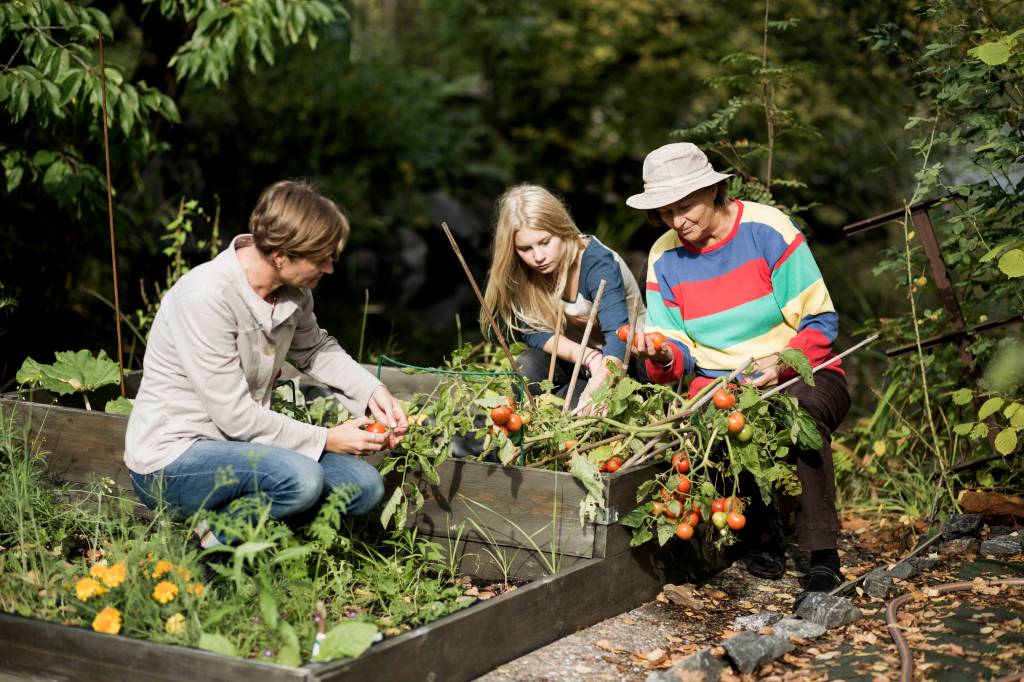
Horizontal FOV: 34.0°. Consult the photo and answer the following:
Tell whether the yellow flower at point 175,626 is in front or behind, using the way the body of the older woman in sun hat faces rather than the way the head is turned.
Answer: in front

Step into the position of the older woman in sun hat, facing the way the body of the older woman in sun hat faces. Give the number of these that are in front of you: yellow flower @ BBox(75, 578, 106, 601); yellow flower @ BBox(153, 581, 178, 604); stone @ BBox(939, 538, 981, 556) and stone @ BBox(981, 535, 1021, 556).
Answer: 2

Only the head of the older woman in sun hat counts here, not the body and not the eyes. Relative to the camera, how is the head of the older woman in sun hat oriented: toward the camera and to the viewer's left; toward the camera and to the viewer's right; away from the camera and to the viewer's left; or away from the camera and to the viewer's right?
toward the camera and to the viewer's left

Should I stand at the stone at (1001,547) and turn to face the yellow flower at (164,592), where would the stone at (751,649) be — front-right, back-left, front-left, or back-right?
front-left

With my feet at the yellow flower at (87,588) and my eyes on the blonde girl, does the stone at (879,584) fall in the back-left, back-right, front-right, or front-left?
front-right

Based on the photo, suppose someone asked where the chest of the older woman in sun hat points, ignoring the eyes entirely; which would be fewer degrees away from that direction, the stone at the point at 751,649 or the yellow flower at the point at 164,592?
the yellow flower

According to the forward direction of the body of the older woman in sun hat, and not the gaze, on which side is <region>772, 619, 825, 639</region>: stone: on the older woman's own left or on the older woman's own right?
on the older woman's own left

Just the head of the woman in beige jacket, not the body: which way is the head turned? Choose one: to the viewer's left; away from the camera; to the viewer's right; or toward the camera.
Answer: to the viewer's right

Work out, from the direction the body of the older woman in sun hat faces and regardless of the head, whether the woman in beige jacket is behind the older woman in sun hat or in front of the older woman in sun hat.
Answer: in front

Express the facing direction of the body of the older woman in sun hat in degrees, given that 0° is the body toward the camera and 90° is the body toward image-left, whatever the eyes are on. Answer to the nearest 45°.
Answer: approximately 45°

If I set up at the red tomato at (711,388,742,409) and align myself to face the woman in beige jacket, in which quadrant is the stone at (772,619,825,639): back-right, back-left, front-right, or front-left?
back-left

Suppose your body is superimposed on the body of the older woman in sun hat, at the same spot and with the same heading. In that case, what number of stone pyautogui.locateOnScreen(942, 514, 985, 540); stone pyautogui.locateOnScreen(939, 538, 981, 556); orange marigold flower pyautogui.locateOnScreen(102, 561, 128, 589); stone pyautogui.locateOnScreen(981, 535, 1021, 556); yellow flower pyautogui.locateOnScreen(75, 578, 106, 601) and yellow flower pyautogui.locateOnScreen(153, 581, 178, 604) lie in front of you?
3

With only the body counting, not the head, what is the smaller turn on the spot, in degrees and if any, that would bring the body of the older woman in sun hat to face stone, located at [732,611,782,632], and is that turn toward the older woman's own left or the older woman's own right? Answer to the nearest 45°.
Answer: approximately 45° to the older woman's own left

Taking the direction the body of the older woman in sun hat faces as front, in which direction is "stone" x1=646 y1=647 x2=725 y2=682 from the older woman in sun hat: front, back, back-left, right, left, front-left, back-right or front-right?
front-left

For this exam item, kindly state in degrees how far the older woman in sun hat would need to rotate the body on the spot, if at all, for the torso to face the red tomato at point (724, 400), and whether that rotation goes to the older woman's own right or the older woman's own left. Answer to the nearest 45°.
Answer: approximately 45° to the older woman's own left

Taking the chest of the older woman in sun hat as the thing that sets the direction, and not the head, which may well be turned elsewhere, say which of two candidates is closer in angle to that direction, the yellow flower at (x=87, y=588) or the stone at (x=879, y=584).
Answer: the yellow flower

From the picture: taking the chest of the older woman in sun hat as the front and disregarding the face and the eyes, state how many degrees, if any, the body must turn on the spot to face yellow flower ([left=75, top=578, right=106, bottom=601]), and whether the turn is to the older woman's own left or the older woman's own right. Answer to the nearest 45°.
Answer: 0° — they already face it

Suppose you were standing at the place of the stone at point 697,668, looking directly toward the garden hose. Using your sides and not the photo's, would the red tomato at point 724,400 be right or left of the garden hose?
left
